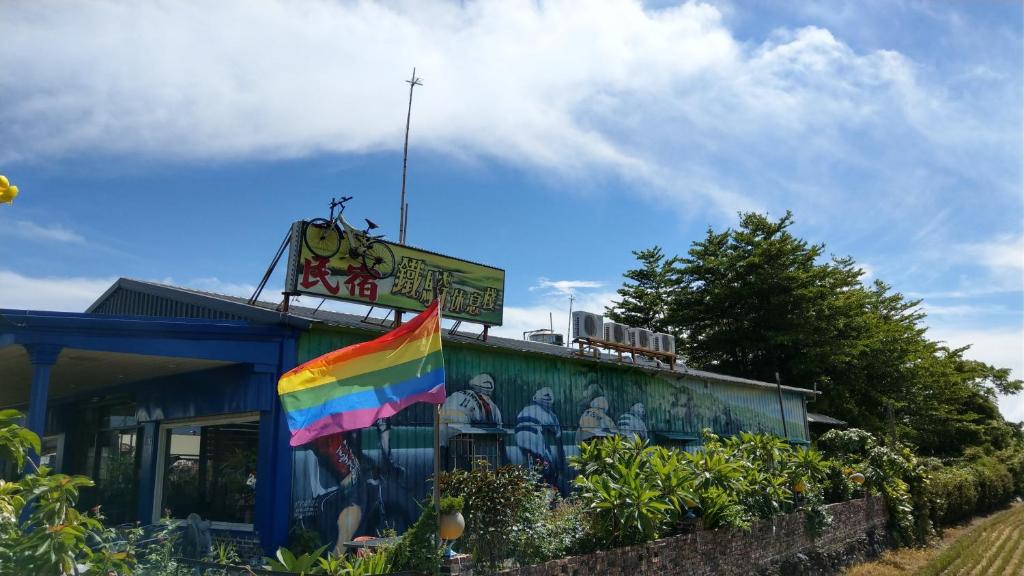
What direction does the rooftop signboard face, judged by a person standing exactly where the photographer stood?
facing the viewer and to the right of the viewer

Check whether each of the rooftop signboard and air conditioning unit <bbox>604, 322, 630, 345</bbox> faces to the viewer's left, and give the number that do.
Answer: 0

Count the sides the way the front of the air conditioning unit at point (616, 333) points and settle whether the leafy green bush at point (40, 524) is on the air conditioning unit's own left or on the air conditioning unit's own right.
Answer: on the air conditioning unit's own right

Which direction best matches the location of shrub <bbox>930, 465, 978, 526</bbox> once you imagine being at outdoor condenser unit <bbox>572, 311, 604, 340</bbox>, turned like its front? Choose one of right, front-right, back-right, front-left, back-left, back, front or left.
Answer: left

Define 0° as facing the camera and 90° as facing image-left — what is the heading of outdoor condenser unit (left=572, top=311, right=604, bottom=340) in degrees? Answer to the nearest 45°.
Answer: approximately 315°

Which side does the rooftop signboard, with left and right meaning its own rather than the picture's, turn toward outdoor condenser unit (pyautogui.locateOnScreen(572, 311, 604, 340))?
left

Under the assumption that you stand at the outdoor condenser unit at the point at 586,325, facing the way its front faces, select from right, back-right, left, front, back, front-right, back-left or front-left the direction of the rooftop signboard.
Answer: right

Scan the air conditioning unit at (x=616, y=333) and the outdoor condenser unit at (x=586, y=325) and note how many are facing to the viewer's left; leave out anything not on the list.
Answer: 0

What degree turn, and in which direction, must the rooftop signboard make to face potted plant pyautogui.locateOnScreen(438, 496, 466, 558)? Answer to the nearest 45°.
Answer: approximately 45° to its right

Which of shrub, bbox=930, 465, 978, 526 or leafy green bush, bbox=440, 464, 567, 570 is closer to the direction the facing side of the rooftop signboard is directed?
the leafy green bush

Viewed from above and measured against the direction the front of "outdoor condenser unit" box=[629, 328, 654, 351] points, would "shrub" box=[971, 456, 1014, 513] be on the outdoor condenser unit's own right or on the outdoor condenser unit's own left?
on the outdoor condenser unit's own left

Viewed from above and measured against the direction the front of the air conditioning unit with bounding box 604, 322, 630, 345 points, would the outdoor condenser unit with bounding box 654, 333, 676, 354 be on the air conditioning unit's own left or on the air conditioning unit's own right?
on the air conditioning unit's own left

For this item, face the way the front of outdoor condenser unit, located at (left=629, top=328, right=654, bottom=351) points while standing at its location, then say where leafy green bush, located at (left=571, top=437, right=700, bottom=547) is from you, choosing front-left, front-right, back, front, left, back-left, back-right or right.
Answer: front-right
